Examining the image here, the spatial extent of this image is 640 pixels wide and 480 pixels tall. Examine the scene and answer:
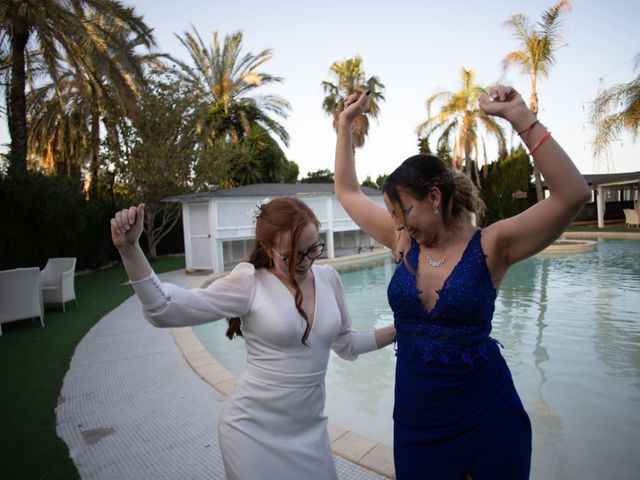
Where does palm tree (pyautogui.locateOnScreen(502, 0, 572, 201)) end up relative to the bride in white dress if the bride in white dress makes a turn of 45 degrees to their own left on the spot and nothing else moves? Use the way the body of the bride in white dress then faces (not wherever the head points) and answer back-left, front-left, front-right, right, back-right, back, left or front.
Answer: front-left

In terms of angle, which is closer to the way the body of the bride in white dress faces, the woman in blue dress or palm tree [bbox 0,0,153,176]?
the woman in blue dress

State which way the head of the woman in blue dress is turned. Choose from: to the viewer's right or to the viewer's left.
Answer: to the viewer's left

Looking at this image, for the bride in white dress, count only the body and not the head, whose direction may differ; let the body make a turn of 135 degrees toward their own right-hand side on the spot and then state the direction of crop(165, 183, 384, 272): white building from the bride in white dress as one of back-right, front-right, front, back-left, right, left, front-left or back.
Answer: right

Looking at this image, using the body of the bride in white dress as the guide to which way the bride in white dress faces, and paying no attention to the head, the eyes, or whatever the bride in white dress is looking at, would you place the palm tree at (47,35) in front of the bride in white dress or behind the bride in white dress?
behind

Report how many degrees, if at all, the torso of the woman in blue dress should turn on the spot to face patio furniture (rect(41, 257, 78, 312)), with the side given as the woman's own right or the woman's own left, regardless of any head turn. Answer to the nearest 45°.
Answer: approximately 90° to the woman's own right

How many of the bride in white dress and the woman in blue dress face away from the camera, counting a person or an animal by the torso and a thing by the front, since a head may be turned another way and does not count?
0

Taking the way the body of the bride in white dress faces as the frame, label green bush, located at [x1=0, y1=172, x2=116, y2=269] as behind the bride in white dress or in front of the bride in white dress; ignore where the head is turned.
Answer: behind

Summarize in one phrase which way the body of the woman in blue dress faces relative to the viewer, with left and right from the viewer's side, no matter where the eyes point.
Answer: facing the viewer and to the left of the viewer

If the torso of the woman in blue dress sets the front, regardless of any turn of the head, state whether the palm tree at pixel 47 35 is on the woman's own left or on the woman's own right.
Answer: on the woman's own right

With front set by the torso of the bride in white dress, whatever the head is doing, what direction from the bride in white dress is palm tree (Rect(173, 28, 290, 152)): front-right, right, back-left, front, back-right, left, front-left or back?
back-left

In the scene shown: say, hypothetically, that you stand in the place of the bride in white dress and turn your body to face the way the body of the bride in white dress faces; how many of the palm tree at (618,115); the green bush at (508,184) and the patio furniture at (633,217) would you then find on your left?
3

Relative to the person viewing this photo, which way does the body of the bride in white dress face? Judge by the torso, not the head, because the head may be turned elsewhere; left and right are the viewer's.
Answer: facing the viewer and to the right of the viewer

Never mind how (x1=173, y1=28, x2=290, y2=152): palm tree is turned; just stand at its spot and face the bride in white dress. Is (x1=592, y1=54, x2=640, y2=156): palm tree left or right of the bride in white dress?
left

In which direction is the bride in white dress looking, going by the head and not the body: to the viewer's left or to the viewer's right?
to the viewer's right

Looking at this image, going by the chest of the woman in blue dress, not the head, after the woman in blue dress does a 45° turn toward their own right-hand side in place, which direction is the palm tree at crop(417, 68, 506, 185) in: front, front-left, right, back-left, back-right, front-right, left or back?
right

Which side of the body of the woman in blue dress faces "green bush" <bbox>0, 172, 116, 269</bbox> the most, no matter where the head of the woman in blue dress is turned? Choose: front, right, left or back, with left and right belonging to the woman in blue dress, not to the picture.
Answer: right

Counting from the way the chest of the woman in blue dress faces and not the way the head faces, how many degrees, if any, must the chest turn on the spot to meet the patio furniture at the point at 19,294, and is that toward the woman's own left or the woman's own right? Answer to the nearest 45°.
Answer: approximately 90° to the woman's own right
